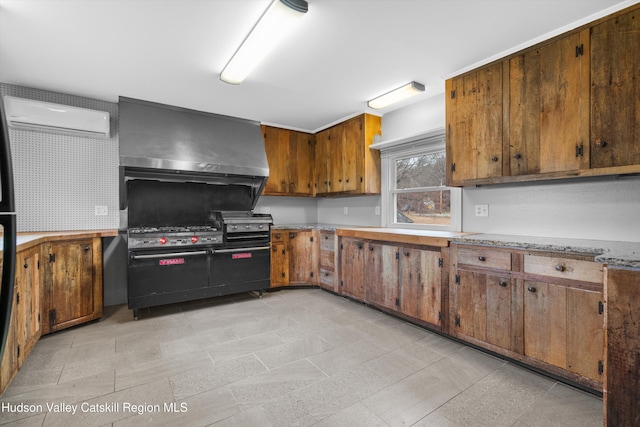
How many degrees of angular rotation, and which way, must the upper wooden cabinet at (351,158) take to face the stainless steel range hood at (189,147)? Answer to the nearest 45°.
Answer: approximately 45° to its right

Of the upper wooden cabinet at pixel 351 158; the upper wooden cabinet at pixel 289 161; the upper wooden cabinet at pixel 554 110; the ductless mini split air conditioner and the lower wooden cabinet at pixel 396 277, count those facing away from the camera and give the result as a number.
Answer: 0

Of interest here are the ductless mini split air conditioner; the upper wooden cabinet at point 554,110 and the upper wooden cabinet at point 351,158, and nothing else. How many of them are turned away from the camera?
0

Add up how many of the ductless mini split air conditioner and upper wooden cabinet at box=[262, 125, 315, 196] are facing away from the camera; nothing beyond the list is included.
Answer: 0

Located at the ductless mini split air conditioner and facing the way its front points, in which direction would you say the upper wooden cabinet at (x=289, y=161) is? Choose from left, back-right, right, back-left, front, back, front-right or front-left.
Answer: left

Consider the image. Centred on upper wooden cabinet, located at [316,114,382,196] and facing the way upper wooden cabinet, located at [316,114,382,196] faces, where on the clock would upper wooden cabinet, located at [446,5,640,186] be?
upper wooden cabinet, located at [446,5,640,186] is roughly at 9 o'clock from upper wooden cabinet, located at [316,114,382,196].

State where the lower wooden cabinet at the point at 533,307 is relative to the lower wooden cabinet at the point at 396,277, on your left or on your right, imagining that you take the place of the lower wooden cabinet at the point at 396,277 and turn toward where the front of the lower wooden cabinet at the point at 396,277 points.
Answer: on your left

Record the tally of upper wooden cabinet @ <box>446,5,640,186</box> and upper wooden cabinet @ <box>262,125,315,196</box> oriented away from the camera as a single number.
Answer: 0

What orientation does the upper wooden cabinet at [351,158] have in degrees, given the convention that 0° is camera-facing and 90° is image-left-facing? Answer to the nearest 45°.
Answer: approximately 45°

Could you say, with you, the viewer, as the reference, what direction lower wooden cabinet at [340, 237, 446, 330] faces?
facing the viewer and to the left of the viewer

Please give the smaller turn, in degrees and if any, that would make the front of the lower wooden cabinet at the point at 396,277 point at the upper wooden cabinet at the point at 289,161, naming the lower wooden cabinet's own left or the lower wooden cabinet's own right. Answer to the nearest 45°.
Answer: approximately 90° to the lower wooden cabinet's own right

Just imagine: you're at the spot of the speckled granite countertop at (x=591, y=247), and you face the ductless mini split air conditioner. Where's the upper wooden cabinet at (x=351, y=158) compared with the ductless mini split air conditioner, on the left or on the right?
right

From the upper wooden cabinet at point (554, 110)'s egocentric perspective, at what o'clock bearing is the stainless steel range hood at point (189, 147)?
The stainless steel range hood is roughly at 1 o'clock from the upper wooden cabinet.

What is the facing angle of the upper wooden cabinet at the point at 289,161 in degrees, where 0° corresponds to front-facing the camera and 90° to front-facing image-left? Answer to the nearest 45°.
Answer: approximately 315°

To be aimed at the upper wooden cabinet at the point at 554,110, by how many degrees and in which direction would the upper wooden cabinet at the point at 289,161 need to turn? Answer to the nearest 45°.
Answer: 0° — it already faces it

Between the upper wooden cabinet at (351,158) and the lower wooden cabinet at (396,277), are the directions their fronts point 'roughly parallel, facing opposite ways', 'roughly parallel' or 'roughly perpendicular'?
roughly parallel
